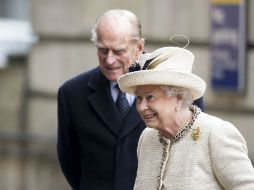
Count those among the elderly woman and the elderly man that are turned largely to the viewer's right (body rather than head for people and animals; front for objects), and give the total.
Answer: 0

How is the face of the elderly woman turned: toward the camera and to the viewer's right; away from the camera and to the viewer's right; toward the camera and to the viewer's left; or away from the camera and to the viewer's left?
toward the camera and to the viewer's left

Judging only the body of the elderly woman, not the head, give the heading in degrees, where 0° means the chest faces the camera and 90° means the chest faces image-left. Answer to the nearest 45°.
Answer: approximately 45°

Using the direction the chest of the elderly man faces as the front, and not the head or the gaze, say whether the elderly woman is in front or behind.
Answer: in front

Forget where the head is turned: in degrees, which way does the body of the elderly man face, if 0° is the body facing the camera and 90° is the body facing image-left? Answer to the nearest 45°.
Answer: approximately 0°
